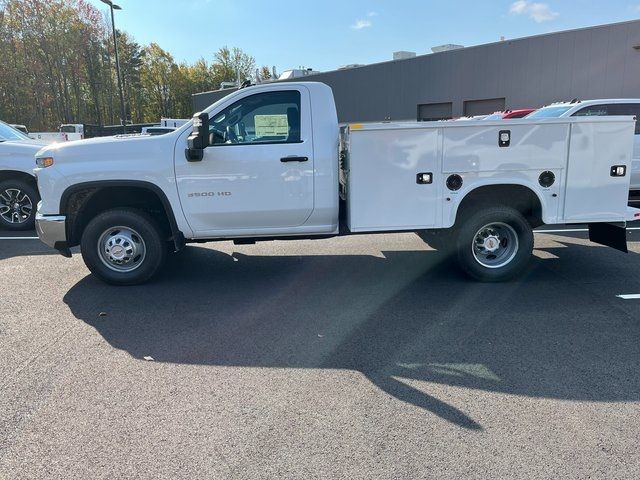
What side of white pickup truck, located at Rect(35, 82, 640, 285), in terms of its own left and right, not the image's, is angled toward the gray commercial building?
right

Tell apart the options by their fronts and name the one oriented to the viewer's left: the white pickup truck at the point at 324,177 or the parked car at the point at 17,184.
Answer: the white pickup truck

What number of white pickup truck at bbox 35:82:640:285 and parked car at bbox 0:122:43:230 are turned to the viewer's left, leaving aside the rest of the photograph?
1

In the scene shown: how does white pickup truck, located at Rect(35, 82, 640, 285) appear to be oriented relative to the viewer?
to the viewer's left

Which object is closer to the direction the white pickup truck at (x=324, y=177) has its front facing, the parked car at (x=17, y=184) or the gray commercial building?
the parked car

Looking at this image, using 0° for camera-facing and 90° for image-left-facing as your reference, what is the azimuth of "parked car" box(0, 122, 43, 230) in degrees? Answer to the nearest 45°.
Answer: approximately 270°

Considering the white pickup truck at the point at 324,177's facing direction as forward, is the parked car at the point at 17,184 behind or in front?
in front

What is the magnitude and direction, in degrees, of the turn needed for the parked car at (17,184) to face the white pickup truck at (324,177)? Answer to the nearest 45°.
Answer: approximately 45° to its right
